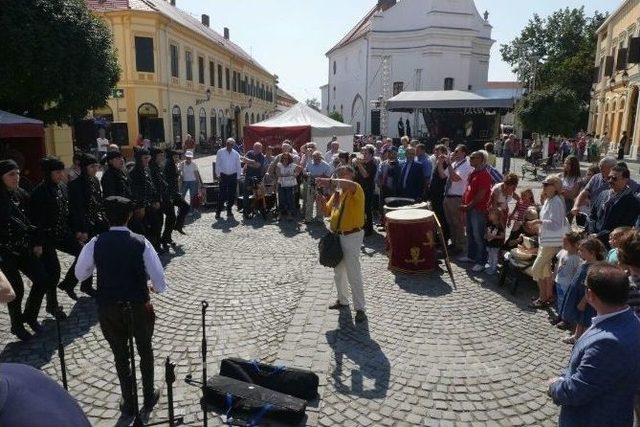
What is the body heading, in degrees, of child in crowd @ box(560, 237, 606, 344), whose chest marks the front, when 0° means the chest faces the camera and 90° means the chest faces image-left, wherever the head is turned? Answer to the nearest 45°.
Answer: approximately 90°

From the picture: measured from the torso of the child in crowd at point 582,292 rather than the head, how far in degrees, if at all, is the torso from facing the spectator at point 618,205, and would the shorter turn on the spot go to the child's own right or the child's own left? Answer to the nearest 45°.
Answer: approximately 90° to the child's own right

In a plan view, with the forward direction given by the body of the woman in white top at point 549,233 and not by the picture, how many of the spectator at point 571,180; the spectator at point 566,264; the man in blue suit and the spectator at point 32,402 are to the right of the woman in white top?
1

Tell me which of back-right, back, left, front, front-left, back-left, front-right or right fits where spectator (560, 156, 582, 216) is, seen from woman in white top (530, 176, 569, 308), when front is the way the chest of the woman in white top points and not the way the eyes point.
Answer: right

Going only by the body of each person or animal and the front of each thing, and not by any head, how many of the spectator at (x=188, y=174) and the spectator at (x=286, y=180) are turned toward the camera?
2

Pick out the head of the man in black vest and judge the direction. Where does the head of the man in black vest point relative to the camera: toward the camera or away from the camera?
away from the camera

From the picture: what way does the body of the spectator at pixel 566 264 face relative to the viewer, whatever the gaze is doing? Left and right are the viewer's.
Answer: facing to the left of the viewer

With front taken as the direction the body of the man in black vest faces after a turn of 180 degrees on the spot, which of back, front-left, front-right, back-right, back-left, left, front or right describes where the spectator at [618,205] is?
left

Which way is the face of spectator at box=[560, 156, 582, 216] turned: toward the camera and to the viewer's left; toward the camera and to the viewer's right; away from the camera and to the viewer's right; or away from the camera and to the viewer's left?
toward the camera and to the viewer's left

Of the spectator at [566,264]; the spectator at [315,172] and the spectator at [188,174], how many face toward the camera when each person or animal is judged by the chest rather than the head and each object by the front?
2

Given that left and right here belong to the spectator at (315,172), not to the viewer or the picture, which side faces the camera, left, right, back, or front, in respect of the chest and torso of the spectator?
front

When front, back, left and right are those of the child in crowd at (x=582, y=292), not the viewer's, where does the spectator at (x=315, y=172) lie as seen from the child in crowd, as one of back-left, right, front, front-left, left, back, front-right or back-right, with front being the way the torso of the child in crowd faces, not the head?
front-right

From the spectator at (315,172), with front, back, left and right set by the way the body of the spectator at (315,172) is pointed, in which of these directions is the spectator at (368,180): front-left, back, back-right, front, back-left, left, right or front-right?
front-left

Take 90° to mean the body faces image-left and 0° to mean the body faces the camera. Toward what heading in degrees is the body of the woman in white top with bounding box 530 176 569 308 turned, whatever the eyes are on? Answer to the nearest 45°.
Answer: approximately 90°

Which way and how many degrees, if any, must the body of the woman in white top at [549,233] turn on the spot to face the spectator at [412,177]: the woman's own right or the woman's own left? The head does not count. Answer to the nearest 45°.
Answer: approximately 45° to the woman's own right

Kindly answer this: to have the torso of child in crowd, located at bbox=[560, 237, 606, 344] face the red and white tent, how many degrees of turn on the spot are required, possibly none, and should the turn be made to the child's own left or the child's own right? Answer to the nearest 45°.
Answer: approximately 45° to the child's own right

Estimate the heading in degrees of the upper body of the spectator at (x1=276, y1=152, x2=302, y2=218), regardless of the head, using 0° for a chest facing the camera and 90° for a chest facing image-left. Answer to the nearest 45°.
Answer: approximately 0°

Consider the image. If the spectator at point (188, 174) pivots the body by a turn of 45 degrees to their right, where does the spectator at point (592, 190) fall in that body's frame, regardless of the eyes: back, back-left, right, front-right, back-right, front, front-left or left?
left

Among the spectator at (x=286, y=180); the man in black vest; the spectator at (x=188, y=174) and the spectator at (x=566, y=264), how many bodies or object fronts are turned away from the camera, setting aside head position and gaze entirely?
1
